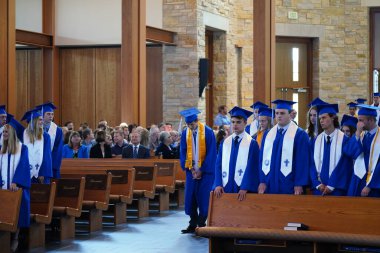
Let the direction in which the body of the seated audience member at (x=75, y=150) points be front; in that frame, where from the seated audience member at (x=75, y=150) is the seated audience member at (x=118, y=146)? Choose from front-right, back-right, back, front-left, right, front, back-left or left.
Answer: left

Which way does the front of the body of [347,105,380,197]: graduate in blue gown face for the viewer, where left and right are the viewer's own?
facing the viewer and to the left of the viewer

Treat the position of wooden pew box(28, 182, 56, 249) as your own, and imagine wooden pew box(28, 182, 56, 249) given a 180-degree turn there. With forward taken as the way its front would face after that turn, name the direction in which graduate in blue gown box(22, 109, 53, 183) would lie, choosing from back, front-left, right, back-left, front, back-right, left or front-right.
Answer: front-left

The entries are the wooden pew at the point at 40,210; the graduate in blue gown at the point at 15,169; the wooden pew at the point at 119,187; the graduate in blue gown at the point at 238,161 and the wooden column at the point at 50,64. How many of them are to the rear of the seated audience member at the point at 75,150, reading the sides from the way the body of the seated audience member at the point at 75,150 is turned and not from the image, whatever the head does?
1

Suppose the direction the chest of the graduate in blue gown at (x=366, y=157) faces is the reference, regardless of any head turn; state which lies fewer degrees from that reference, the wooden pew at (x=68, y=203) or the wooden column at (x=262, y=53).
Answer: the wooden pew

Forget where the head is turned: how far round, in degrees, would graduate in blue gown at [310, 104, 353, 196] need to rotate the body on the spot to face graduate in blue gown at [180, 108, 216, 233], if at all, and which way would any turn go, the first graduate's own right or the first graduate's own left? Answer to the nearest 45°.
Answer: approximately 90° to the first graduate's own right

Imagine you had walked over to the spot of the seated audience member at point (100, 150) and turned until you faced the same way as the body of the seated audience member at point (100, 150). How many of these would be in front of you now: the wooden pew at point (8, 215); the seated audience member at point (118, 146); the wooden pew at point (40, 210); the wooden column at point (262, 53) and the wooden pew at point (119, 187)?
3

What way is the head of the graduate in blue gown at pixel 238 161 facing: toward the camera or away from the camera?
toward the camera

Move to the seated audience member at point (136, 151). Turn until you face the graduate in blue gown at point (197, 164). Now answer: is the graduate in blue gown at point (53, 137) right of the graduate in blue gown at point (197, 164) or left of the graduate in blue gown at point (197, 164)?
right

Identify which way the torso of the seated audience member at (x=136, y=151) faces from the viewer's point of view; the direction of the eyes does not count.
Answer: toward the camera

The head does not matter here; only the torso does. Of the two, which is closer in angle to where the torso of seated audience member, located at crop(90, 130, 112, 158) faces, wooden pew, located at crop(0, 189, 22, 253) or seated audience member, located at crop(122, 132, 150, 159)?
the wooden pew

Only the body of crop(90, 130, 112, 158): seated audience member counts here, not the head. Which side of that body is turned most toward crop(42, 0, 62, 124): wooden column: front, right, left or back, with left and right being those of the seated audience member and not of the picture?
back

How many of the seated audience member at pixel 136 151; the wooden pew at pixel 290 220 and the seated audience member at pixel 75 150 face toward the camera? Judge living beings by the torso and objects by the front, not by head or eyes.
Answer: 3

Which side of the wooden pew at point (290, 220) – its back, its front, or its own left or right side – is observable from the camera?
front

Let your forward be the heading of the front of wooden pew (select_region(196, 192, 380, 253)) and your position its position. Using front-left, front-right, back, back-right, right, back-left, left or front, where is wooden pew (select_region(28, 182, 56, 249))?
back-right

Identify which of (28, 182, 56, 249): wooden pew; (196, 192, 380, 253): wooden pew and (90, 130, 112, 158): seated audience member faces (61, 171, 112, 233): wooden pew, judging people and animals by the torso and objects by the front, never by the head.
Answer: the seated audience member

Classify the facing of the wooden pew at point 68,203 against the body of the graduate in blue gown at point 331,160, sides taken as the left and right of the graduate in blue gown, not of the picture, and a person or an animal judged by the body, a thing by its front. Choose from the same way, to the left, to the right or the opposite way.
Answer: the same way

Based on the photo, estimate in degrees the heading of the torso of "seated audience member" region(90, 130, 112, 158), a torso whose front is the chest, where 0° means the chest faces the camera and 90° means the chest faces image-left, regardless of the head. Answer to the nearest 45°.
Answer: approximately 0°
